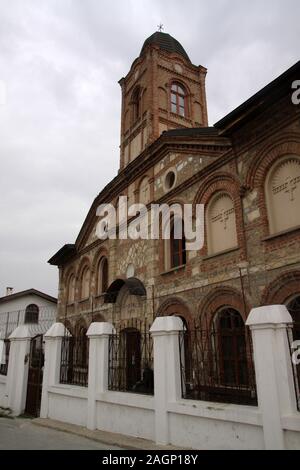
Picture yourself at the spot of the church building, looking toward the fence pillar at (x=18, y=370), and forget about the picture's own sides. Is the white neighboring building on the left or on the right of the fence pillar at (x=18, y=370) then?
right

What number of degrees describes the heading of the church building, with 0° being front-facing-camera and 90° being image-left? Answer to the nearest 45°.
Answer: approximately 45°

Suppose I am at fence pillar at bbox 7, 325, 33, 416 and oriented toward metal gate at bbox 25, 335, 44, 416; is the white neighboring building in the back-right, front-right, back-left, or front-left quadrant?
back-left

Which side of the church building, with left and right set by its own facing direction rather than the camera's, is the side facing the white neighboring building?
right

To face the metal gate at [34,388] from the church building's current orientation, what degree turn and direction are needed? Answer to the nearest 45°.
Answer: approximately 45° to its right

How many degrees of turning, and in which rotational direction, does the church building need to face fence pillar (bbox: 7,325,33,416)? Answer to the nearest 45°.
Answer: approximately 45° to its right

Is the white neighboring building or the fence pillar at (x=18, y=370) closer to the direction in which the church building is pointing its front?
the fence pillar

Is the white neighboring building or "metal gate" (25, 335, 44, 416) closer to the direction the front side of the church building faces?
the metal gate
